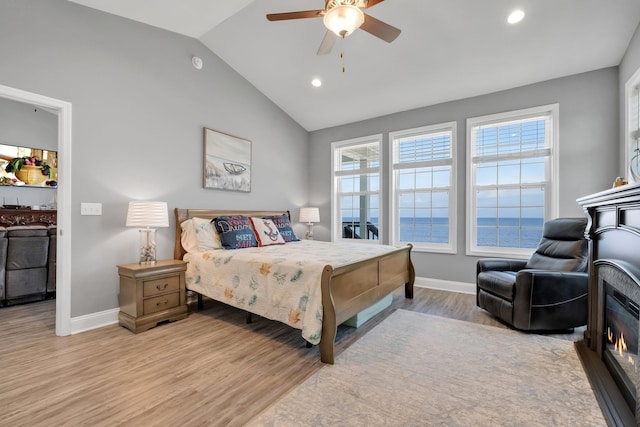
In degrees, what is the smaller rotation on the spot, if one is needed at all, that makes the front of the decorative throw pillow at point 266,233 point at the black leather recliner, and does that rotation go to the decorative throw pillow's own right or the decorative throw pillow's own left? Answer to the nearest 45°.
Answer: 0° — it already faces it

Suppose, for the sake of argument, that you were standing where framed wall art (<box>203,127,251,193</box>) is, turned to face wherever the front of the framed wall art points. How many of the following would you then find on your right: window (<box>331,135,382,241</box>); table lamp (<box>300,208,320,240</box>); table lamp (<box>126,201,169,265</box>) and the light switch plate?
2

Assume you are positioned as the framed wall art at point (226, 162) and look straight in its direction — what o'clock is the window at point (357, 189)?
The window is roughly at 10 o'clock from the framed wall art.

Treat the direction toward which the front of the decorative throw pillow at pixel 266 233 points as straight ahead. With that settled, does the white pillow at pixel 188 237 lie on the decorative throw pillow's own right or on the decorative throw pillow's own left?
on the decorative throw pillow's own right

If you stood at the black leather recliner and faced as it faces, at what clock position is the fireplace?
The fireplace is roughly at 10 o'clock from the black leather recliner.

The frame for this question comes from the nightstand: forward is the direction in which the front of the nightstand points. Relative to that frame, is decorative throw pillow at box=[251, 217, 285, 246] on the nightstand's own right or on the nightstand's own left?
on the nightstand's own left

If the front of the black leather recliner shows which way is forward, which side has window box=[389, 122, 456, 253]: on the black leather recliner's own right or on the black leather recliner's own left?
on the black leather recliner's own right
